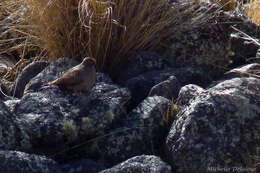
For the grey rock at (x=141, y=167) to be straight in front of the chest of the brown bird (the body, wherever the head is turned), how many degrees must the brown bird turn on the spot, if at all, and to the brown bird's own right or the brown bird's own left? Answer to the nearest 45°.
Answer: approximately 90° to the brown bird's own right

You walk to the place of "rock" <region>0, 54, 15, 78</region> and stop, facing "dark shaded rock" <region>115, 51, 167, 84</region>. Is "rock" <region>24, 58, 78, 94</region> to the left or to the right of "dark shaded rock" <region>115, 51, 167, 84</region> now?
right

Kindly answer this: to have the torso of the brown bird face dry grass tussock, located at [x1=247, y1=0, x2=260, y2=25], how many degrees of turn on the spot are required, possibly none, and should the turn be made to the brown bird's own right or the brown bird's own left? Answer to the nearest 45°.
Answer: approximately 45° to the brown bird's own left

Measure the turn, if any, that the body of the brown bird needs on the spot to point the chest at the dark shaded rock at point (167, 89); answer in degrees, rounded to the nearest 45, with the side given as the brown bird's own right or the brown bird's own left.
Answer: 0° — it already faces it

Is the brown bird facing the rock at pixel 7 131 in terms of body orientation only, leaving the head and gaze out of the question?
no

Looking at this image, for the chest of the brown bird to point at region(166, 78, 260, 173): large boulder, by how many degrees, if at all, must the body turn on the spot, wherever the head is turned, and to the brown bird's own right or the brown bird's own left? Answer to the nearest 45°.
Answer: approximately 45° to the brown bird's own right

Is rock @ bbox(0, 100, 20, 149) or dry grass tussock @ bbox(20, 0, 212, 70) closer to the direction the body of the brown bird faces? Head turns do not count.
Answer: the dry grass tussock

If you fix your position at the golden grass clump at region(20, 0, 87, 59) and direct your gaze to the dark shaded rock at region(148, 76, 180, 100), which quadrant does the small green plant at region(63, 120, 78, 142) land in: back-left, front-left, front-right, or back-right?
front-right

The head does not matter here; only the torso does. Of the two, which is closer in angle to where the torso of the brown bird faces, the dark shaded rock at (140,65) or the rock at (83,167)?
the dark shaded rock

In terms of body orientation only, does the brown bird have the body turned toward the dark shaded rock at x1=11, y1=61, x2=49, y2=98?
no

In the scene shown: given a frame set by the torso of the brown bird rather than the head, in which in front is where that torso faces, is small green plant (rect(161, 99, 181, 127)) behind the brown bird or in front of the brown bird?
in front

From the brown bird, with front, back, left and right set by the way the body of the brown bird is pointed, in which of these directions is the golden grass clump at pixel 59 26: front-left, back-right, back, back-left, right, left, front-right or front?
left

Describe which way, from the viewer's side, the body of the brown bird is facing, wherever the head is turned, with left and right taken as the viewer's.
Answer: facing to the right of the viewer

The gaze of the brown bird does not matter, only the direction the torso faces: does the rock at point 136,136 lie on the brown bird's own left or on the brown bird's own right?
on the brown bird's own right

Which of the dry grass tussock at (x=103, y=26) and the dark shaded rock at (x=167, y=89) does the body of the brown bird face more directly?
the dark shaded rock
